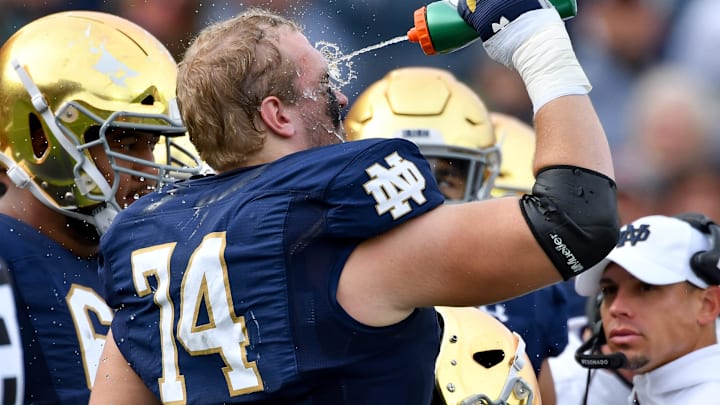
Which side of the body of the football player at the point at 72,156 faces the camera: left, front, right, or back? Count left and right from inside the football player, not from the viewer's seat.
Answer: right

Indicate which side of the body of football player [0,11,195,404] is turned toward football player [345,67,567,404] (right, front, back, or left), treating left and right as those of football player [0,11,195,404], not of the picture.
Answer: front

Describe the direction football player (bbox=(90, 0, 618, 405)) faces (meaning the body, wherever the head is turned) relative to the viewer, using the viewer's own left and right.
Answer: facing away from the viewer and to the right of the viewer

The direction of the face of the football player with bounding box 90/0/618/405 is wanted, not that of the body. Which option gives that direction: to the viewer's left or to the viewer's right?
to the viewer's right
